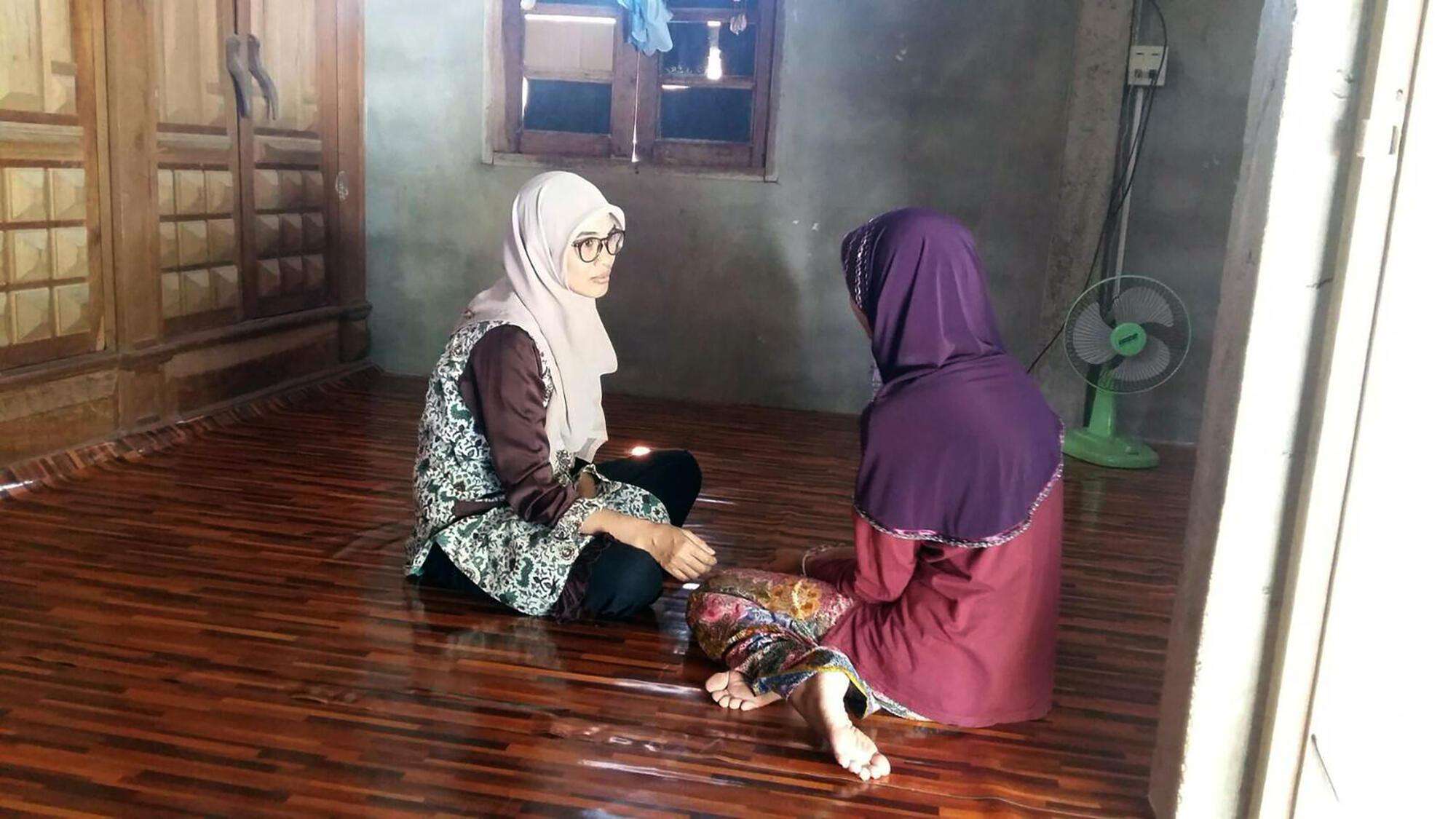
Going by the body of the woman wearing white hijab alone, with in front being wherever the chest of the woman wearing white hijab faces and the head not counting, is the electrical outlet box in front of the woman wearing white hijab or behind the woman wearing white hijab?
in front

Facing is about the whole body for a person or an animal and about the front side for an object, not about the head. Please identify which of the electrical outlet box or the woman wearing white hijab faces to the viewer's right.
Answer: the woman wearing white hijab

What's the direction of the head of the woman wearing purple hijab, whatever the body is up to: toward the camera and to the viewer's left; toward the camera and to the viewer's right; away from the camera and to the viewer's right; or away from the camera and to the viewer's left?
away from the camera and to the viewer's left

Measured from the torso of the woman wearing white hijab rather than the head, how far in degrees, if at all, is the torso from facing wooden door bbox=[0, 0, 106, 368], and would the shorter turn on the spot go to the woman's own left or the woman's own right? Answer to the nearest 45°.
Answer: approximately 135° to the woman's own left

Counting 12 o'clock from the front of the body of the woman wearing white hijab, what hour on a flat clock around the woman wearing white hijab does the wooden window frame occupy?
The wooden window frame is roughly at 9 o'clock from the woman wearing white hijab.

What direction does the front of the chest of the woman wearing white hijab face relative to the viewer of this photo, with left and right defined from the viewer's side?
facing to the right of the viewer

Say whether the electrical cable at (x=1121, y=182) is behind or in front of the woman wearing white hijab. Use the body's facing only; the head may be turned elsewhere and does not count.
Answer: in front

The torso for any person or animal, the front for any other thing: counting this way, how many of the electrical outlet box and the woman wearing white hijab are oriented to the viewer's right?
1

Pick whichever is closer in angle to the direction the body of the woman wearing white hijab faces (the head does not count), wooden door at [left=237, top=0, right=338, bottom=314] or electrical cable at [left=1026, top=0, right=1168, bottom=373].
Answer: the electrical cable

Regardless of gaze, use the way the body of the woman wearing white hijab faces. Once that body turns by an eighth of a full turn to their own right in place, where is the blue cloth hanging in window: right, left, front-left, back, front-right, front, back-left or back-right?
back-left

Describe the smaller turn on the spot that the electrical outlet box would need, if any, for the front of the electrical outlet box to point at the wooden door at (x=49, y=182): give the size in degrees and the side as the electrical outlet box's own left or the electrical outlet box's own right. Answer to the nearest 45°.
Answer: approximately 45° to the electrical outlet box's own right

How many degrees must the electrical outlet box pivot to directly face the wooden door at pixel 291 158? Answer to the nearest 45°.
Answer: approximately 90° to its right
